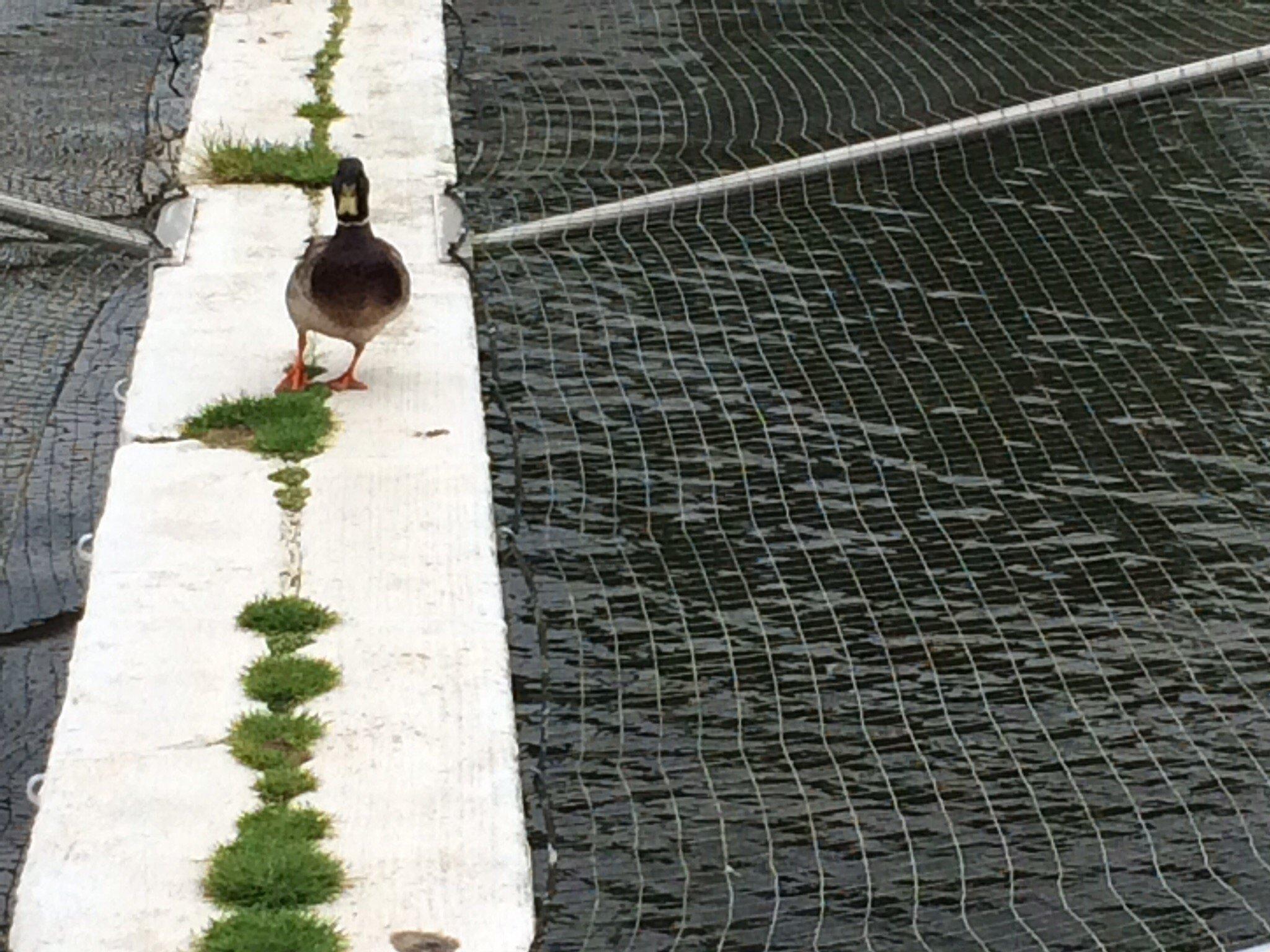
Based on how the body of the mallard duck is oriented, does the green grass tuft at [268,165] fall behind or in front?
behind

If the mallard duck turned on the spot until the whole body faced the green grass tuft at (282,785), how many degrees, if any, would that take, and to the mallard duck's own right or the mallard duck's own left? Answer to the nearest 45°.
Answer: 0° — it already faces it

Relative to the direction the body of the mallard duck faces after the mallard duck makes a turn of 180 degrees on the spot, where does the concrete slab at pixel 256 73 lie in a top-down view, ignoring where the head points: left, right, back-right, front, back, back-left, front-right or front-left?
front

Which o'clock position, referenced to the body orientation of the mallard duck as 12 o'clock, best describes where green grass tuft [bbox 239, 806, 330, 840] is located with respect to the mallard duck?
The green grass tuft is roughly at 12 o'clock from the mallard duck.

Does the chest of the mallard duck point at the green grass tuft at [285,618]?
yes

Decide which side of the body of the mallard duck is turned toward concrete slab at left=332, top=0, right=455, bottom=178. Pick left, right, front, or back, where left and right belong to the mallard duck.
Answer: back

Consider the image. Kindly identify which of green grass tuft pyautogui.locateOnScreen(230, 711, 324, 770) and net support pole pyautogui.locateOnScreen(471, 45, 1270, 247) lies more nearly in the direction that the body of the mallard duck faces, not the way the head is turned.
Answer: the green grass tuft

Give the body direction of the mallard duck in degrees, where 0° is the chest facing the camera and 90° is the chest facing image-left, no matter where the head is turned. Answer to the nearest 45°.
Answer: approximately 0°

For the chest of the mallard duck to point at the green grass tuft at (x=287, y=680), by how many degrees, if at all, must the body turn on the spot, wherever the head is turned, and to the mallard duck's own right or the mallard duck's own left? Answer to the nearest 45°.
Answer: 0° — it already faces it

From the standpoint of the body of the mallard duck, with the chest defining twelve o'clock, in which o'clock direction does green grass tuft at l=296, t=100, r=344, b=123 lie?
The green grass tuft is roughly at 6 o'clock from the mallard duck.

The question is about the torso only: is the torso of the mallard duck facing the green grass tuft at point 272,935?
yes
